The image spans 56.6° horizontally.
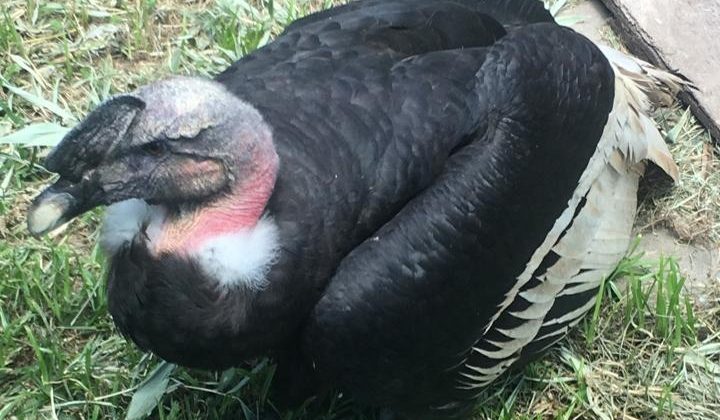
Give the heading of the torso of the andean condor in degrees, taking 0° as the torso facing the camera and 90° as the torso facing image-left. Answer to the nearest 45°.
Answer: approximately 45°
